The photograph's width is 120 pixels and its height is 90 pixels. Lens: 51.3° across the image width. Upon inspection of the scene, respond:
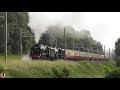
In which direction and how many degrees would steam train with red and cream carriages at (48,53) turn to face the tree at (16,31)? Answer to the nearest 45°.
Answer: approximately 90° to its right

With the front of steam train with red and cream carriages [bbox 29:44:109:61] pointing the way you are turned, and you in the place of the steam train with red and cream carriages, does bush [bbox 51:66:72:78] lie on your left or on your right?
on your left

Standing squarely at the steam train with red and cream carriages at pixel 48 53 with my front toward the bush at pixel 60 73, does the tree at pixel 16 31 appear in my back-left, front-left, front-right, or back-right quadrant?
back-right

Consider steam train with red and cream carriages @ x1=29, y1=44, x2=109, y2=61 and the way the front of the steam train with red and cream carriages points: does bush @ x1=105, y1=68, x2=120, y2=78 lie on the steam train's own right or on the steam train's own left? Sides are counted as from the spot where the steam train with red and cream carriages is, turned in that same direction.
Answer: on the steam train's own left

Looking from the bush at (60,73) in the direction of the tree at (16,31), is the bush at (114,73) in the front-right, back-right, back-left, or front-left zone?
back-right

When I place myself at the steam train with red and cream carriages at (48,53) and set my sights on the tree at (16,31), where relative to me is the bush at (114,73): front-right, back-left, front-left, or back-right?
back-left

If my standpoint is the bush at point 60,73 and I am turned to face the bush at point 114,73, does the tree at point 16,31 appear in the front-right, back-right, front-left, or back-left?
back-left

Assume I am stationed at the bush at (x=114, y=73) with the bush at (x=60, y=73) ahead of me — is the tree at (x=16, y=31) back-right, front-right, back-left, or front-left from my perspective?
front-right

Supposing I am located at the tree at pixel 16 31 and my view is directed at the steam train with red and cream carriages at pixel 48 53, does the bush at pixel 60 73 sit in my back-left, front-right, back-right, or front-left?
front-right
